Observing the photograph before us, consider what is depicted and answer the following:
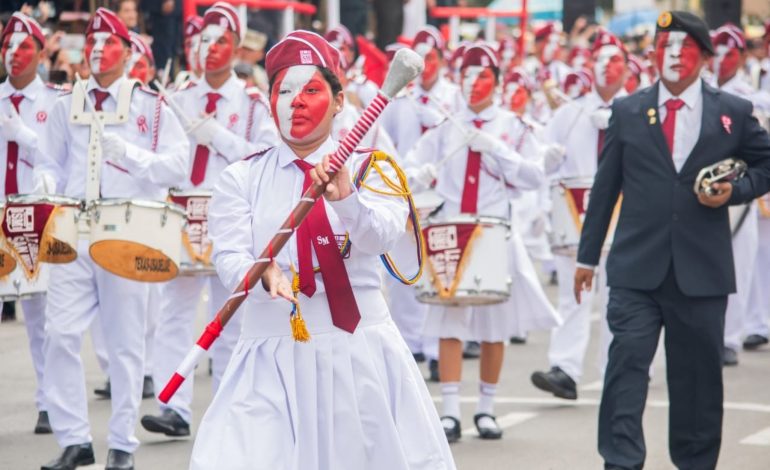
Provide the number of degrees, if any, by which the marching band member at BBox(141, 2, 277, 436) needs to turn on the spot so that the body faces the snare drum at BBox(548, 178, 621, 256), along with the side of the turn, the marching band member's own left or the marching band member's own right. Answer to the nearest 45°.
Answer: approximately 135° to the marching band member's own left

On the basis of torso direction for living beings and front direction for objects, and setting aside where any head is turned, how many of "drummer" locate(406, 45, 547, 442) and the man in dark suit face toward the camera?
2

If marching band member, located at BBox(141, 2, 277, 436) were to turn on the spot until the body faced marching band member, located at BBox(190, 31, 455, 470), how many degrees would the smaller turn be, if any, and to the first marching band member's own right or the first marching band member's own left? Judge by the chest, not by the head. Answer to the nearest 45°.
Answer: approximately 45° to the first marching band member's own left

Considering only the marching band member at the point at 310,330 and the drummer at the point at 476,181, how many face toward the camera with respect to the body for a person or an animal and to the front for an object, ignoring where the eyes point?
2

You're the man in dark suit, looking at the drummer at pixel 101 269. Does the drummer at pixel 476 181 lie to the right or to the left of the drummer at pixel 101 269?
right
